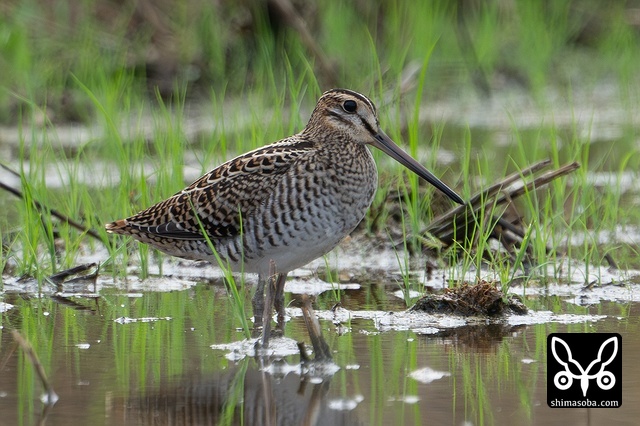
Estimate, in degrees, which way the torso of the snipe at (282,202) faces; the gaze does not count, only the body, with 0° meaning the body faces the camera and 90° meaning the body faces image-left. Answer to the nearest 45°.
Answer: approximately 270°

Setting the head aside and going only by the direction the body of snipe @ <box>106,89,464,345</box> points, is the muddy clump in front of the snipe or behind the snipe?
in front

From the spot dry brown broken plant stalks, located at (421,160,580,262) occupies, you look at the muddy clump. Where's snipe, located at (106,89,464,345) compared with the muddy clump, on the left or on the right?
right

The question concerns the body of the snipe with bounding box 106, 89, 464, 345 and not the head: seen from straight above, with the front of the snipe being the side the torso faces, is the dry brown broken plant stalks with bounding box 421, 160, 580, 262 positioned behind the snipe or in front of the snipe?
in front

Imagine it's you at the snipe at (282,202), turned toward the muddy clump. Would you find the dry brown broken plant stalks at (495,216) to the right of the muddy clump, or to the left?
left
